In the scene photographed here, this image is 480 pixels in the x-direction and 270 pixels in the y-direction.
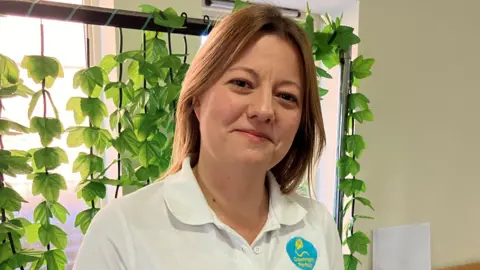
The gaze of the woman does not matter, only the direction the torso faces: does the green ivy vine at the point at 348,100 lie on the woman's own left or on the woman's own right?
on the woman's own left

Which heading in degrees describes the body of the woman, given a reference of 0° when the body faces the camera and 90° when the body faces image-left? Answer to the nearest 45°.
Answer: approximately 315°

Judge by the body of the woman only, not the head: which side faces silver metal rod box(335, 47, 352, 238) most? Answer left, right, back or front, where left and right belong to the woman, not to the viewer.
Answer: left
